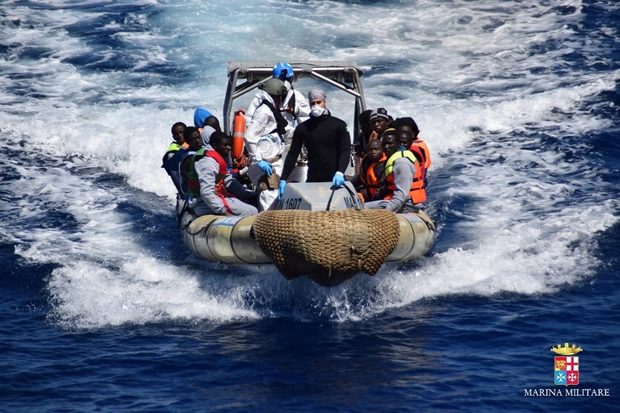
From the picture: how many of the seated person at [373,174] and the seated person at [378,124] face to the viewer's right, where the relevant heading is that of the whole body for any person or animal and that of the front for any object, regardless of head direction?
0

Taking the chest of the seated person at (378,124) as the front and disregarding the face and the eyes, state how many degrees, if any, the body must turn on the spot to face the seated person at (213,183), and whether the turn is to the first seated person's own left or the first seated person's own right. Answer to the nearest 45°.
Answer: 0° — they already face them

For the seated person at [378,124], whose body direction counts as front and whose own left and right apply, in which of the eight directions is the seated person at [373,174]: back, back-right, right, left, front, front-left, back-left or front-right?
front-left

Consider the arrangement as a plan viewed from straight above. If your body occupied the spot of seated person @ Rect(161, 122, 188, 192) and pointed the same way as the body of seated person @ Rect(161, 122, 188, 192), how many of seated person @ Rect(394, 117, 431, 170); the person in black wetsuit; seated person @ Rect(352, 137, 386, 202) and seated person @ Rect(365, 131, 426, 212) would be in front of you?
4

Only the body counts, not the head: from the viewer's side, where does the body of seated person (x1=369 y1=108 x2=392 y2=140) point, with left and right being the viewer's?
facing the viewer and to the left of the viewer

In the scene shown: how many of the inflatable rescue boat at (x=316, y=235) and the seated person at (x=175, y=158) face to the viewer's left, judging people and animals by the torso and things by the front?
0

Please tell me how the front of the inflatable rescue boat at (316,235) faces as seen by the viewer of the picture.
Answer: facing the viewer

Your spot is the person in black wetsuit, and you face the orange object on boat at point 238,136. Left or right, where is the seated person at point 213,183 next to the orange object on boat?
left

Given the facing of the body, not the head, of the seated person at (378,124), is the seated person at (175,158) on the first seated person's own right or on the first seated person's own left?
on the first seated person's own right

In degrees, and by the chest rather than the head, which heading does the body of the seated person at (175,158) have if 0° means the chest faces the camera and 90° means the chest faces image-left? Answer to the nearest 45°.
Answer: approximately 315°

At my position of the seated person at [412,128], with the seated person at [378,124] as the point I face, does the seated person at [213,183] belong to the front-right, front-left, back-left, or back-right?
front-left

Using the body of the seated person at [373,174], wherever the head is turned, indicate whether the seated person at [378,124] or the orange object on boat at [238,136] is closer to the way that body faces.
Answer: the orange object on boat

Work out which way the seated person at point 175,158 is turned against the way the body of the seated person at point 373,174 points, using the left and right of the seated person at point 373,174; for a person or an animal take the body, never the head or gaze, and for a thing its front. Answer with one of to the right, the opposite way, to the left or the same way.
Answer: to the left

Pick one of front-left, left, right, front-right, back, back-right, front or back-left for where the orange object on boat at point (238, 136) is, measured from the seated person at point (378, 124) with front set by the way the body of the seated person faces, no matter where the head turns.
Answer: front-right
